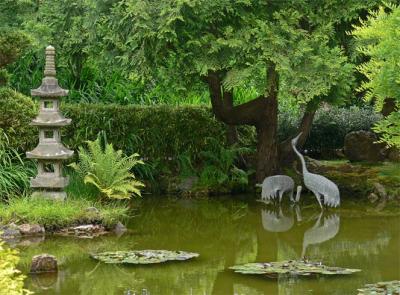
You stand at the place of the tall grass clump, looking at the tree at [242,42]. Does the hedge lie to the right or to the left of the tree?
left

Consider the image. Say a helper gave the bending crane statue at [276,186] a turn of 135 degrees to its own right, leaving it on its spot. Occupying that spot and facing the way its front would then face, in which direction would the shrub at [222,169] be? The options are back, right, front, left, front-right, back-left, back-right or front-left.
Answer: right

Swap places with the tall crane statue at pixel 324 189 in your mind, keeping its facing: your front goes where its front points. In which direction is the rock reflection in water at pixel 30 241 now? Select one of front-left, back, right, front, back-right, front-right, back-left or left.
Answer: front-left

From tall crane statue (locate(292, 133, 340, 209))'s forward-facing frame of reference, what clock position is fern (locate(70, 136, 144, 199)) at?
The fern is roughly at 11 o'clock from the tall crane statue.

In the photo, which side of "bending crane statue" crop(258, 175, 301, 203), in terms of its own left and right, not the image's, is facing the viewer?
right

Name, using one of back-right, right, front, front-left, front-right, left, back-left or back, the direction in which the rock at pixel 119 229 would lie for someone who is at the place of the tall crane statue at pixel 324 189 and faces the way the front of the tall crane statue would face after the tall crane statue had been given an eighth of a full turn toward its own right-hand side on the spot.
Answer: left

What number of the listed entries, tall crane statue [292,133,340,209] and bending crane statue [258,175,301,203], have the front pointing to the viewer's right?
1

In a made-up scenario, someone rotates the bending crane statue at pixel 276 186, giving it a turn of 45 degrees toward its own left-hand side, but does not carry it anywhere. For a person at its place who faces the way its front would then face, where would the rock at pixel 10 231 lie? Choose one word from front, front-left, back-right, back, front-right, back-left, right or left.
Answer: back

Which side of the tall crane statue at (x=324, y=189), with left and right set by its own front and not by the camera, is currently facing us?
left

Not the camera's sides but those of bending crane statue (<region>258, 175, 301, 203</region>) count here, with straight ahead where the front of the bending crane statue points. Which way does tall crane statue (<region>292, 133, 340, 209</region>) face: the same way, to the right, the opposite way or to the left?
the opposite way

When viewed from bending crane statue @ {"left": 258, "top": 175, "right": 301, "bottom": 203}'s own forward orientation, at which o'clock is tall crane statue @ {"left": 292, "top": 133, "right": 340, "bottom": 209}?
The tall crane statue is roughly at 1 o'clock from the bending crane statue.

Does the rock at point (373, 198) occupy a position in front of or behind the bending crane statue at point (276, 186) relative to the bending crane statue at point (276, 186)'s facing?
in front

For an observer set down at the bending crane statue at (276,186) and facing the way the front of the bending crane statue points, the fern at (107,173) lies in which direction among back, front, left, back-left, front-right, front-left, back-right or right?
back-right

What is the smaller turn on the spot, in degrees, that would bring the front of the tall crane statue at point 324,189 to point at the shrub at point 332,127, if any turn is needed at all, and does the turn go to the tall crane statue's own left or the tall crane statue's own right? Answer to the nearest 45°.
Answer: approximately 90° to the tall crane statue's own right
